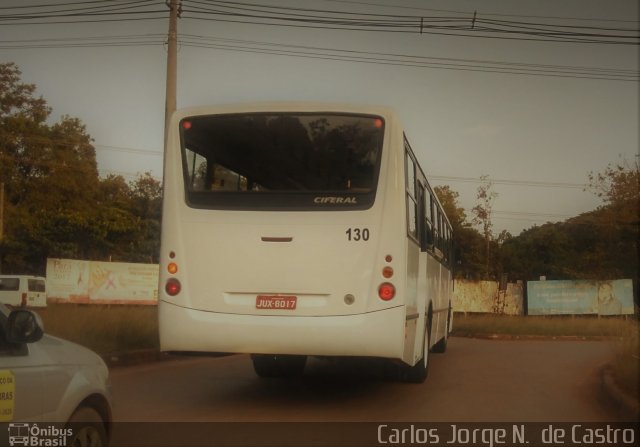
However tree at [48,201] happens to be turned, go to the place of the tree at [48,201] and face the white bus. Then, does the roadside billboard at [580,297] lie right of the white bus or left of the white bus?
left

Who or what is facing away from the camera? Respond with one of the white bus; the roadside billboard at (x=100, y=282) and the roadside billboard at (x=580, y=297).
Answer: the white bus

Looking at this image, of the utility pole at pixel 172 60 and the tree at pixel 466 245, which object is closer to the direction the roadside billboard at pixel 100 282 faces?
the utility pole

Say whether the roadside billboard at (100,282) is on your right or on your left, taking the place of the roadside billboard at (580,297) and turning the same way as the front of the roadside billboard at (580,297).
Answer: on your right

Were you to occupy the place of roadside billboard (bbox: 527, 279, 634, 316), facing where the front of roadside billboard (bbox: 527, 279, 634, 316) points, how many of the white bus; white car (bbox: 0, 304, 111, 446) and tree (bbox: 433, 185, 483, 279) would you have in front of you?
2

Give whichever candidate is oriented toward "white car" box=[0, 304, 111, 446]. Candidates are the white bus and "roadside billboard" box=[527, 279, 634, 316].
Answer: the roadside billboard

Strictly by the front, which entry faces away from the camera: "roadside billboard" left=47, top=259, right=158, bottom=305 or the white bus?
the white bus

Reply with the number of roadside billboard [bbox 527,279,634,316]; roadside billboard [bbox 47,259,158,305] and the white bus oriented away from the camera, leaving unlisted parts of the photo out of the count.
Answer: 1

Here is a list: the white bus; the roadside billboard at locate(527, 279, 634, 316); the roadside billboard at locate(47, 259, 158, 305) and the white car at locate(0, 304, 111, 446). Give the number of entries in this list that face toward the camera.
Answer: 2

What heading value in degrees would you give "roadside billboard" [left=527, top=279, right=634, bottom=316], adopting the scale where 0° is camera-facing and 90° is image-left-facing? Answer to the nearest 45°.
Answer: approximately 0°

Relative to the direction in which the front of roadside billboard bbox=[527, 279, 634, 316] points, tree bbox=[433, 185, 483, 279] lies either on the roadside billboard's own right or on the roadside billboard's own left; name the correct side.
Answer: on the roadside billboard's own right

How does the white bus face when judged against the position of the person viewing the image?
facing away from the viewer
